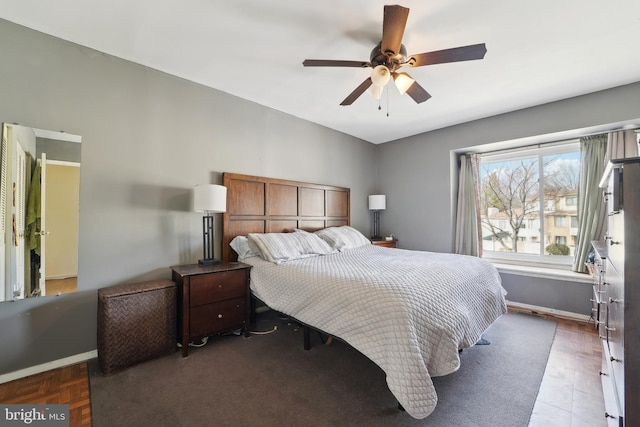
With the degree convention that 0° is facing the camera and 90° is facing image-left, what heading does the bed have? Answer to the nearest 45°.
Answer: approximately 315°

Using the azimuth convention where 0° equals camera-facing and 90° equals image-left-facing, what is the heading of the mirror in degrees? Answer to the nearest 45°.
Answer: approximately 315°

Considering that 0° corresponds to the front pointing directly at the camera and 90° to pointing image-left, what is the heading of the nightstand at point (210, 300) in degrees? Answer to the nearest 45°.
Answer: approximately 315°

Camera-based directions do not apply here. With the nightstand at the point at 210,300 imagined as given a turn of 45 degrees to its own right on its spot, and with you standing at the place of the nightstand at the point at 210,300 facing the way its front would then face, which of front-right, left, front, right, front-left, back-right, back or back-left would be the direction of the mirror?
right

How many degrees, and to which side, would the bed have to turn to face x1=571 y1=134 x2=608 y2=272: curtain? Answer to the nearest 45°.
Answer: approximately 90° to its left

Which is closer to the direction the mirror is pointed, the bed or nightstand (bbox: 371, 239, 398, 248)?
the bed

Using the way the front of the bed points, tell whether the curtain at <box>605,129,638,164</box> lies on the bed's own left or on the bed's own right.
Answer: on the bed's own left
